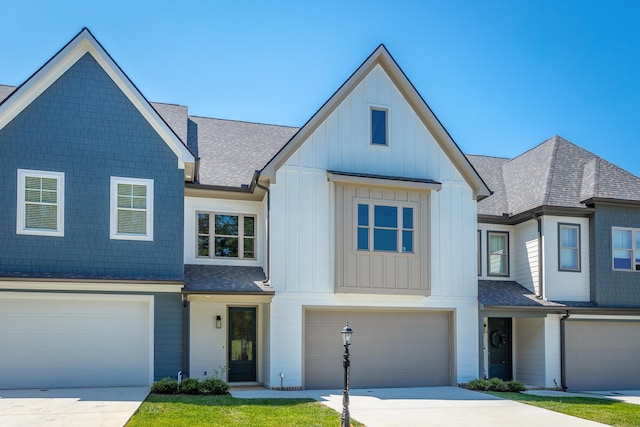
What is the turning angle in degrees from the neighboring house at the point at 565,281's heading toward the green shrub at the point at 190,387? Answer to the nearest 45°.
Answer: approximately 90° to its right

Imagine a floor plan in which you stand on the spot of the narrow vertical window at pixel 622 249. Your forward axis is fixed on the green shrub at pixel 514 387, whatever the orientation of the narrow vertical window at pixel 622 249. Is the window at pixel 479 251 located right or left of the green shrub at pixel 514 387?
right

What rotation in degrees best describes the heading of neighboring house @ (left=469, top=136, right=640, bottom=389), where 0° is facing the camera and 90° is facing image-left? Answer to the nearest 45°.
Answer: approximately 315°

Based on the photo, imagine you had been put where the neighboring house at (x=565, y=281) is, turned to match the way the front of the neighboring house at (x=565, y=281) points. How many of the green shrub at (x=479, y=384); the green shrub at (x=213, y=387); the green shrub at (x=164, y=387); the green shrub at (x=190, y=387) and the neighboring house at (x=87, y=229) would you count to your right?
5

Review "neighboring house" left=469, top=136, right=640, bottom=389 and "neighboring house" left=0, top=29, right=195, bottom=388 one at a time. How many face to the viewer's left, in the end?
0

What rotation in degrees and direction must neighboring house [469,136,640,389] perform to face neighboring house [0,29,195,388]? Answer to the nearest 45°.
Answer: approximately 90° to its right

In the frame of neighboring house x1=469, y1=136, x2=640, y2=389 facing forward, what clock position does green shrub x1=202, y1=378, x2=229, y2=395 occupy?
The green shrub is roughly at 3 o'clock from the neighboring house.

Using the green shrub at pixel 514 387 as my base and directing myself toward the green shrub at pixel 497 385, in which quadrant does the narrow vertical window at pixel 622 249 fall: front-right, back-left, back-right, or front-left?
back-right

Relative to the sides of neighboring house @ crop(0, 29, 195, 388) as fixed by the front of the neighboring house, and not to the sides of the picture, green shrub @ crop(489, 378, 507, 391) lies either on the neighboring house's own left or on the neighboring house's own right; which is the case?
on the neighboring house's own left

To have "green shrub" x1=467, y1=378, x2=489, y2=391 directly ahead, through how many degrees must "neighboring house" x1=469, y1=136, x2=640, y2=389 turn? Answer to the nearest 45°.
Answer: approximately 90° to its right

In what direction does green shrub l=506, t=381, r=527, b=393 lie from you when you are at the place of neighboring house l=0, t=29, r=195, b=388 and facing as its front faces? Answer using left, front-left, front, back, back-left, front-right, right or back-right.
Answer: left

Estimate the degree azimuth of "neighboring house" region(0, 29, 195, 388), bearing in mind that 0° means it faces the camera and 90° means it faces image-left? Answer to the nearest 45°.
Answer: approximately 0°

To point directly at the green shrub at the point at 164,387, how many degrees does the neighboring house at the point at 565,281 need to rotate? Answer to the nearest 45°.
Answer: approximately 90° to its right
